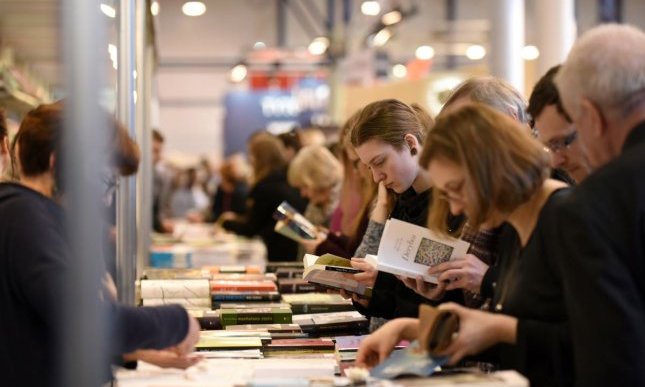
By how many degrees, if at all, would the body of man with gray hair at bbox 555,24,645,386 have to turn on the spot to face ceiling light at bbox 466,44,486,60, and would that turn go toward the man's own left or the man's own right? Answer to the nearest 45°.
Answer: approximately 45° to the man's own right

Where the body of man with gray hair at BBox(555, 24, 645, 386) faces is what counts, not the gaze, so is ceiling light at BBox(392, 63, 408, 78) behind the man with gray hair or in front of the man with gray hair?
in front

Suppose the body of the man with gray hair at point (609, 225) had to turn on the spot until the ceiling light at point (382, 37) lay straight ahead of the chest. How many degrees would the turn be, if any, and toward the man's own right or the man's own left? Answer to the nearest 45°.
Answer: approximately 45° to the man's own right

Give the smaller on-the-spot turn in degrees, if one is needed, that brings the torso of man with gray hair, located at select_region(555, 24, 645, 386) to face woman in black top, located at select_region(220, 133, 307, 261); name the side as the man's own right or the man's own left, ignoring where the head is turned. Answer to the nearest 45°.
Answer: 0° — they already face them

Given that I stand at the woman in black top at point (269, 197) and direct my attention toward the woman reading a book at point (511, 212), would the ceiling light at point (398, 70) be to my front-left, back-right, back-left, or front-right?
back-left

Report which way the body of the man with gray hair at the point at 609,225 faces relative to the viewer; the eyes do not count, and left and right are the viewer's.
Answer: facing away from the viewer and to the left of the viewer

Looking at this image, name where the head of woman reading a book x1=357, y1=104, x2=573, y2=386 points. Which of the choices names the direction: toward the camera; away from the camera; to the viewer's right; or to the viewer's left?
to the viewer's left

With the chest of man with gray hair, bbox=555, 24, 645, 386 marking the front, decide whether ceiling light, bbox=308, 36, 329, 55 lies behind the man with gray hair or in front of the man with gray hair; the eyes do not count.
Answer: in front
